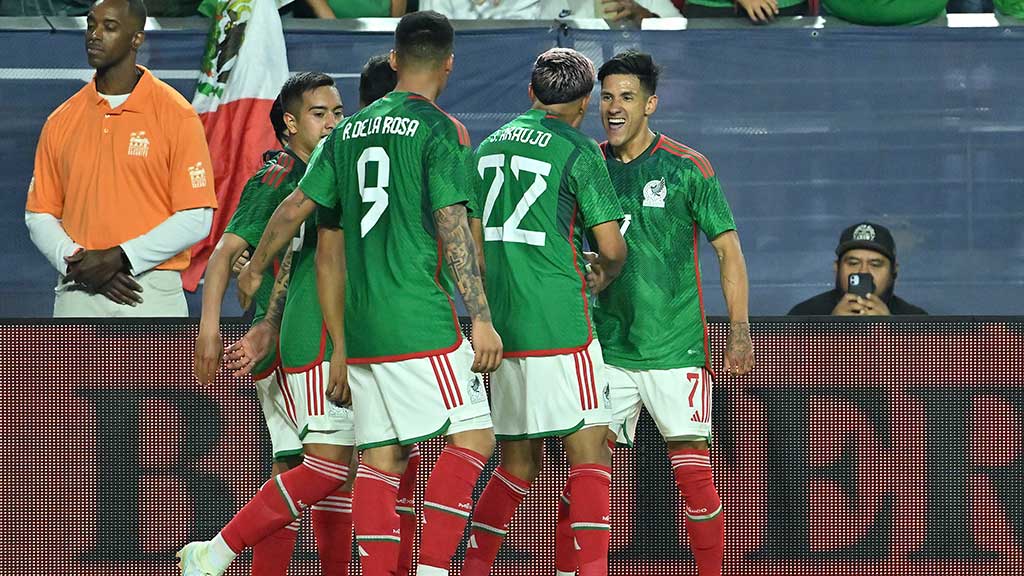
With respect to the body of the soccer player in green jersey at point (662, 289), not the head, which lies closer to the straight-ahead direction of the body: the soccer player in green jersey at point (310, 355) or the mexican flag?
the soccer player in green jersey

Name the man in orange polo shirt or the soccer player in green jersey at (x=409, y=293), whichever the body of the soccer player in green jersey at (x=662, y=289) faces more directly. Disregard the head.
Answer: the soccer player in green jersey

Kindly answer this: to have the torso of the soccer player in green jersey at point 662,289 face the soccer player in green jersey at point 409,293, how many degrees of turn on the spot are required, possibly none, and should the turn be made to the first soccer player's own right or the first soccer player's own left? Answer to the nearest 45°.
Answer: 0° — they already face them

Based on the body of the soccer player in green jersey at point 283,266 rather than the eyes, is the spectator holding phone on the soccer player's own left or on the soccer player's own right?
on the soccer player's own left

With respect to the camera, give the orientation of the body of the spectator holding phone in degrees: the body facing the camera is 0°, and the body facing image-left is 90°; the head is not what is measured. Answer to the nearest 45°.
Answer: approximately 0°

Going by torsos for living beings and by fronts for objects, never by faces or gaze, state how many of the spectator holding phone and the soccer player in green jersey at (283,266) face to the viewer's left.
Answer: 0

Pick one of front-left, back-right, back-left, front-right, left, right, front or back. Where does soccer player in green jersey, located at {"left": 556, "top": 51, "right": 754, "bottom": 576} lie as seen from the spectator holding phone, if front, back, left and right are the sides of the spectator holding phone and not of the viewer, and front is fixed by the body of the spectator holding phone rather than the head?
front-right

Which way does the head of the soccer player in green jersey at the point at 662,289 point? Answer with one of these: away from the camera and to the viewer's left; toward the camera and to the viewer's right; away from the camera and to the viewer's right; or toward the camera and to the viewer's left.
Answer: toward the camera and to the viewer's left

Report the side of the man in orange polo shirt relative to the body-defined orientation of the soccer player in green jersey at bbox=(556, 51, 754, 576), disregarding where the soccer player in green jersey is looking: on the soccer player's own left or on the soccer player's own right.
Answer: on the soccer player's own right

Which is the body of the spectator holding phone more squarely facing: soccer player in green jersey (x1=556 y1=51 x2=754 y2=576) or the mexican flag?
the soccer player in green jersey

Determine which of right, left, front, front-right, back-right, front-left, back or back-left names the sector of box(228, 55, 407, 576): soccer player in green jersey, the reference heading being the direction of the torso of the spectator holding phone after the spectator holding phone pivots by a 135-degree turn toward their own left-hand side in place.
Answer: back

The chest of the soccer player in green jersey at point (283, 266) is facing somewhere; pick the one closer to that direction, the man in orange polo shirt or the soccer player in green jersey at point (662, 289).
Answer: the soccer player in green jersey

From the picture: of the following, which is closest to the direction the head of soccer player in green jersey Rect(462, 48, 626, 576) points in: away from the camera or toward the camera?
away from the camera

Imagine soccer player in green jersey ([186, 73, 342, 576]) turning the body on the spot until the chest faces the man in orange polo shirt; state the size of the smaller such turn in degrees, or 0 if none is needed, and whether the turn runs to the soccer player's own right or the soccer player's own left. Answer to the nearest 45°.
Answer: approximately 180°

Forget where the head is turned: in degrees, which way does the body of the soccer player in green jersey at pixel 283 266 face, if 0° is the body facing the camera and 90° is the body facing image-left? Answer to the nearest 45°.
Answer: approximately 315°

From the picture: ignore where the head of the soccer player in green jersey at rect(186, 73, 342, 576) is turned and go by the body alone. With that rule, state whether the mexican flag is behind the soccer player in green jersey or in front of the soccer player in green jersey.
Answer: behind

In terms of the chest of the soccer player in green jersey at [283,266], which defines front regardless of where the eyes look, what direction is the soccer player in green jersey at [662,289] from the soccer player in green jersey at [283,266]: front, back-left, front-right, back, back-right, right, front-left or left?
front-left
